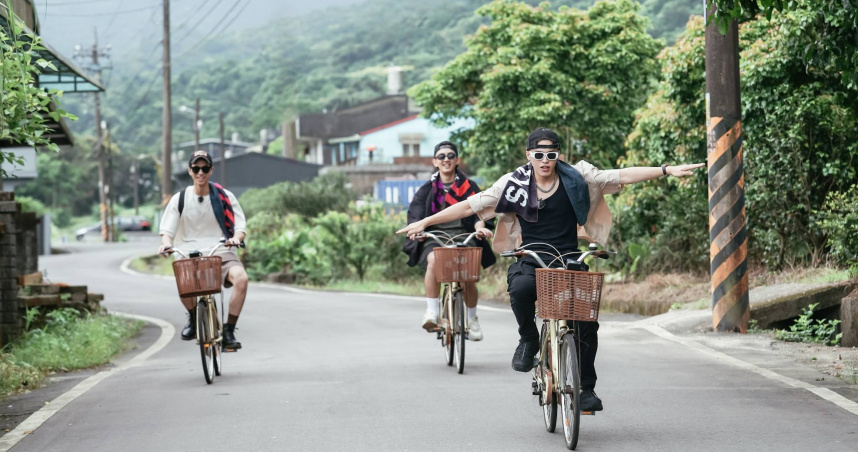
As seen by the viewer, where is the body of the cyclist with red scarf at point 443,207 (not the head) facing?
toward the camera

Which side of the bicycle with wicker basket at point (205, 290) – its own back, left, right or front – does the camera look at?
front

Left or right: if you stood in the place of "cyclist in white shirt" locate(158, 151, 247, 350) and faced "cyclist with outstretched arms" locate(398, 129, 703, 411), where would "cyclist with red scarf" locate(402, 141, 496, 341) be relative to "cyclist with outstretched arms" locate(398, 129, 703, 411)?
left

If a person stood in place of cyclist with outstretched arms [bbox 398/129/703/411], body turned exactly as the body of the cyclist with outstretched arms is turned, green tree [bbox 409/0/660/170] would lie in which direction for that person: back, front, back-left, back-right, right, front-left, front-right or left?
back

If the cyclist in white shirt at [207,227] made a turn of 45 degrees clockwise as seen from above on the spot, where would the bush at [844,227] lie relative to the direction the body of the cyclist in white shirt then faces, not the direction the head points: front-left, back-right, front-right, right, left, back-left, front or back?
back-left

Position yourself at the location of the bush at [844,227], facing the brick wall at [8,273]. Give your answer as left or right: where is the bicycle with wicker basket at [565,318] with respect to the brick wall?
left

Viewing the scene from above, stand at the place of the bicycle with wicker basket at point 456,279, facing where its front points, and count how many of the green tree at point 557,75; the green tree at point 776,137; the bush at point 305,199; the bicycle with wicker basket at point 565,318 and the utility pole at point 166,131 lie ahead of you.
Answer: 1

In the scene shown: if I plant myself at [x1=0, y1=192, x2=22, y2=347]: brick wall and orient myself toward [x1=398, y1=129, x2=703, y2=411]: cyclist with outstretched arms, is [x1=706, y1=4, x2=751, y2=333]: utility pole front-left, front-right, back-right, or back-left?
front-left

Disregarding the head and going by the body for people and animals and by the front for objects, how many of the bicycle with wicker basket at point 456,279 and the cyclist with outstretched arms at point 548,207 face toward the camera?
2

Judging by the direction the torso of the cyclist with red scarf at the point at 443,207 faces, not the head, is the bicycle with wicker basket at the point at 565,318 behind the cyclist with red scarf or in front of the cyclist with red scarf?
in front

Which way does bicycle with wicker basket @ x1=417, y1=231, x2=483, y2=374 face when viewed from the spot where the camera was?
facing the viewer
